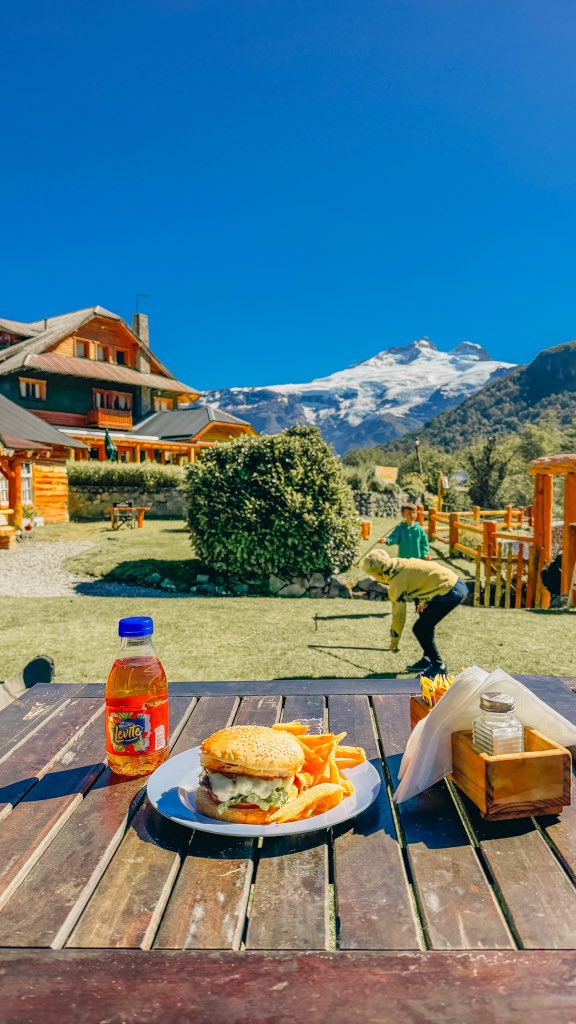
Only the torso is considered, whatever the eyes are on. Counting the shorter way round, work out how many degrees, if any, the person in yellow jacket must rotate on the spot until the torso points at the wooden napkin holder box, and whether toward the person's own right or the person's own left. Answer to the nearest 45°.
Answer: approximately 90° to the person's own left

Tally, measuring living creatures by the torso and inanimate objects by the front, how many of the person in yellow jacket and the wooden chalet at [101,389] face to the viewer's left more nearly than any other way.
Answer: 1

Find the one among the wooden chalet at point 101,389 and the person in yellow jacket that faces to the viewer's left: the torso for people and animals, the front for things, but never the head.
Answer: the person in yellow jacket

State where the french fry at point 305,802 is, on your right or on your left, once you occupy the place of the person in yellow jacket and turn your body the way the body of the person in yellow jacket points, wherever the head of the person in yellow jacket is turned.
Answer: on your left

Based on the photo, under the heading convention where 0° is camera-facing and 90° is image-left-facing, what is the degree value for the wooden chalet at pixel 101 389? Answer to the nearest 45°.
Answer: approximately 315°

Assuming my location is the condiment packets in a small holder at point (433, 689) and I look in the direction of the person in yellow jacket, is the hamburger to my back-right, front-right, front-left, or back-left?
back-left

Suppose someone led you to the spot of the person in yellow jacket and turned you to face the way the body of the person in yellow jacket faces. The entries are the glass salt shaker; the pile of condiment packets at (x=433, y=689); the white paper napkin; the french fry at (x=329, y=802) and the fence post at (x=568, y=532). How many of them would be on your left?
4

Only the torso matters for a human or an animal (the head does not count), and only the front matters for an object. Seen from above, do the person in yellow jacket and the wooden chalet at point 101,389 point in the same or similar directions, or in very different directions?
very different directions

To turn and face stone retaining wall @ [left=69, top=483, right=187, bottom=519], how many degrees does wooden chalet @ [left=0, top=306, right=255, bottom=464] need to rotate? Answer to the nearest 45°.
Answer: approximately 45° to its right

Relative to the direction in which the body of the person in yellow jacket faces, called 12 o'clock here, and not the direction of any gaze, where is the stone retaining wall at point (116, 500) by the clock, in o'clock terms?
The stone retaining wall is roughly at 2 o'clock from the person in yellow jacket.

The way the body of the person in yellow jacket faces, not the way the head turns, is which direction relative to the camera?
to the viewer's left

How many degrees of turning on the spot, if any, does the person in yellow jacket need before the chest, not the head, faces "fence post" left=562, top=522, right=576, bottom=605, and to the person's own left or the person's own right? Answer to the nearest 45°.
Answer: approximately 135° to the person's own right

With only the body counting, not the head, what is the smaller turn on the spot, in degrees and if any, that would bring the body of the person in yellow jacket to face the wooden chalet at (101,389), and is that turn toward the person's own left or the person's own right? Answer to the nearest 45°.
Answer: approximately 45° to the person's own right

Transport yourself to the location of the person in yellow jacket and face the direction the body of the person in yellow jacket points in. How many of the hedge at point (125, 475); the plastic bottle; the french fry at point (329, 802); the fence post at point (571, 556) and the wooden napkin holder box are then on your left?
3
